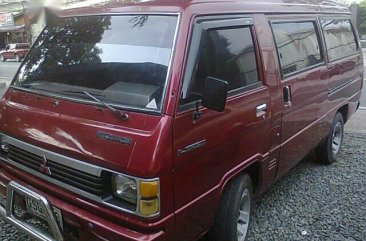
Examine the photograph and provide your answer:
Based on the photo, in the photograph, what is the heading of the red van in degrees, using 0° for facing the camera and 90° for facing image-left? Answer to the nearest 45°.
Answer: approximately 45°

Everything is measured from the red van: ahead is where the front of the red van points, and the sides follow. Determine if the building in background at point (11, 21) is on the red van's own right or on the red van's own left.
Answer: on the red van's own right
